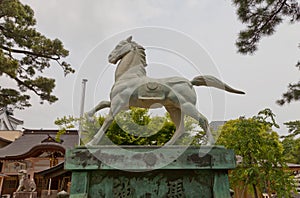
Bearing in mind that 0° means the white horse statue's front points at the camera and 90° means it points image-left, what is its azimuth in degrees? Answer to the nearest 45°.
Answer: approximately 90°

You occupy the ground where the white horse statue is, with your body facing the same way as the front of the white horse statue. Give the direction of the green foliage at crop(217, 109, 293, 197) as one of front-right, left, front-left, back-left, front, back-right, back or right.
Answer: back-right
